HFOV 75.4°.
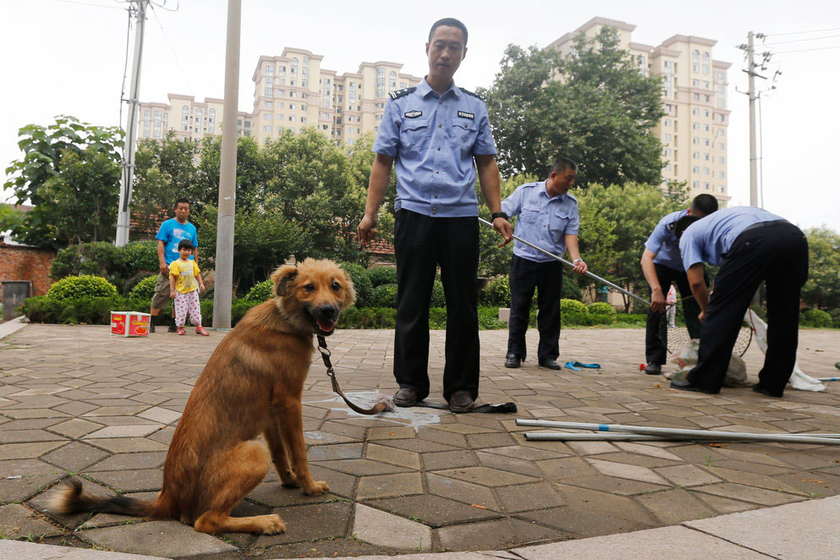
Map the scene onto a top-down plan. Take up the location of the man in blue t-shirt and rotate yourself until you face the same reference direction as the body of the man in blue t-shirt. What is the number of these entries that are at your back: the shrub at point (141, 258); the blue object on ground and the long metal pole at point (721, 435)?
1

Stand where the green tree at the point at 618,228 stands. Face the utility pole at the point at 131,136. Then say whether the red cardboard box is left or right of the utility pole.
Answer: left

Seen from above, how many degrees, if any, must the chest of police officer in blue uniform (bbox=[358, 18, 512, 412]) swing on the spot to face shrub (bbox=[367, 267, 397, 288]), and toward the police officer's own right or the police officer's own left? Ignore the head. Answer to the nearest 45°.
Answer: approximately 180°

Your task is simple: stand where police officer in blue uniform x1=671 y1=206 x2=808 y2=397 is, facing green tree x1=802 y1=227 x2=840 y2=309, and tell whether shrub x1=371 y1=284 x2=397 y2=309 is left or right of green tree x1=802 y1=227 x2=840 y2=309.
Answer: left

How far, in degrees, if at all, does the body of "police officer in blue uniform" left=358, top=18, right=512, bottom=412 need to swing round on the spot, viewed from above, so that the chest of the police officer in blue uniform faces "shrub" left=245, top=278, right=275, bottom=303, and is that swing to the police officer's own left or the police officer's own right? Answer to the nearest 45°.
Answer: approximately 135° to the police officer's own right

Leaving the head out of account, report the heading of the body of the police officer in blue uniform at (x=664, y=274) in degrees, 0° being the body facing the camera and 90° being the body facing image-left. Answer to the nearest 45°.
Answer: approximately 315°

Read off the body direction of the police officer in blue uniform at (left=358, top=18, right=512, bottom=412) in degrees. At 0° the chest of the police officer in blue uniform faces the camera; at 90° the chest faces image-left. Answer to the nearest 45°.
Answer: approximately 0°

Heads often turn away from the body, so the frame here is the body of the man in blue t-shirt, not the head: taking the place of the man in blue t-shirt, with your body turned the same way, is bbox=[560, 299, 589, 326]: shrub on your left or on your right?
on your left

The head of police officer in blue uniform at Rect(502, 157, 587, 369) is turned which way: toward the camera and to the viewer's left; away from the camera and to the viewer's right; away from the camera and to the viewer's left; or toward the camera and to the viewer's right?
toward the camera and to the viewer's right

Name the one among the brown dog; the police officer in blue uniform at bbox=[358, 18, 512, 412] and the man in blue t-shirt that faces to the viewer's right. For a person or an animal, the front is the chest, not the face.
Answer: the brown dog
